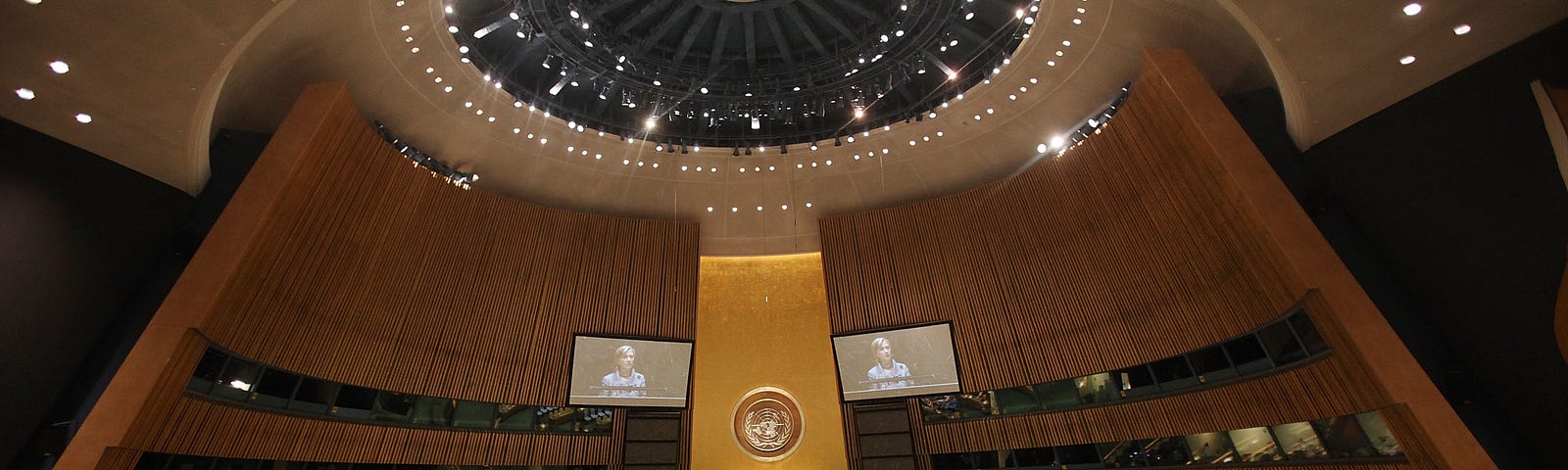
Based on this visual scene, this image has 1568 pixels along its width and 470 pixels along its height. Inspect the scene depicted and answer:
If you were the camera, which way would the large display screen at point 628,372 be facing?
facing the viewer

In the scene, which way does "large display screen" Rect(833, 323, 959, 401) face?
toward the camera

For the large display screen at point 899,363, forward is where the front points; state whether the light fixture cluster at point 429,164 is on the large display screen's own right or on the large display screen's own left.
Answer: on the large display screen's own right

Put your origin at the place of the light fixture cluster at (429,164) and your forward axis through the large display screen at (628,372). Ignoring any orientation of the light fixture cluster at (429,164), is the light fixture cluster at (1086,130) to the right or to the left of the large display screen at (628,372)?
right

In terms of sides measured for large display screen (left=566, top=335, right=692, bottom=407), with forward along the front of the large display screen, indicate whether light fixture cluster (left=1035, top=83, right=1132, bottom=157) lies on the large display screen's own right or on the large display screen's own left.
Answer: on the large display screen's own left

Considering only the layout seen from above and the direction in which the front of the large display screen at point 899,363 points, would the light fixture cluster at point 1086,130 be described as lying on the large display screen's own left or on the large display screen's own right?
on the large display screen's own left

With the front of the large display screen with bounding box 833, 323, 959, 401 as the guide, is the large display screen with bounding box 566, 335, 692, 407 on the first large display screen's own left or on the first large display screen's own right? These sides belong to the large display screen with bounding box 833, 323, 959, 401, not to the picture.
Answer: on the first large display screen's own right

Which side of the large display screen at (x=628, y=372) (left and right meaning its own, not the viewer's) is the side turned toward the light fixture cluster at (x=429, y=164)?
right

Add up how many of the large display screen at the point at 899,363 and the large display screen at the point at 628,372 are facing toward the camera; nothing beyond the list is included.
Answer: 2

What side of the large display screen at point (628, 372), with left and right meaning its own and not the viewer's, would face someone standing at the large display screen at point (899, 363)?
left
